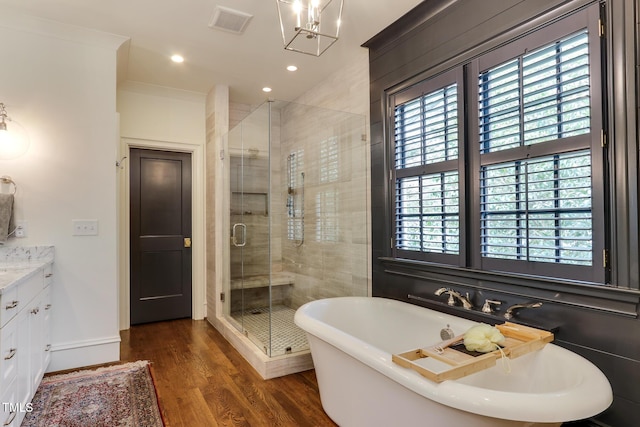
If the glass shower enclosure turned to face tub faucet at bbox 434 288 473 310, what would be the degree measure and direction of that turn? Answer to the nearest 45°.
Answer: approximately 90° to its left

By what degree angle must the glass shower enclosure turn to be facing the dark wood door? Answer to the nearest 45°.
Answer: approximately 90° to its right

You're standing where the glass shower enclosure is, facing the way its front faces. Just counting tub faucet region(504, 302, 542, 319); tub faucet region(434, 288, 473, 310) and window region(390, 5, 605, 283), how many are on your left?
3

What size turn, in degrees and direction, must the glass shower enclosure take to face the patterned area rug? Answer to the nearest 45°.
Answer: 0° — it already faces it

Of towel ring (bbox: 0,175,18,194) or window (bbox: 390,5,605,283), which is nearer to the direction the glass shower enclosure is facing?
the towel ring

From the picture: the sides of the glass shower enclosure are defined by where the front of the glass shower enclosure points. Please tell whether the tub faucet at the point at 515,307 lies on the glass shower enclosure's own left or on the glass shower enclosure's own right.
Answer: on the glass shower enclosure's own left

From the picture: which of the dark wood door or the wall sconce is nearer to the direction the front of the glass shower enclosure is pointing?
the wall sconce

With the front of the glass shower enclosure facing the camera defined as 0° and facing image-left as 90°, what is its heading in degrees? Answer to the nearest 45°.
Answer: approximately 45°

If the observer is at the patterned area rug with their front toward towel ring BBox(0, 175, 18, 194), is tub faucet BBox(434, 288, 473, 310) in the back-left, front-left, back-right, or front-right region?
back-right

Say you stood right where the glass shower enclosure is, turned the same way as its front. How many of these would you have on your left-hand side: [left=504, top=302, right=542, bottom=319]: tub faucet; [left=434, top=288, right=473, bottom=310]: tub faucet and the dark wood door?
2

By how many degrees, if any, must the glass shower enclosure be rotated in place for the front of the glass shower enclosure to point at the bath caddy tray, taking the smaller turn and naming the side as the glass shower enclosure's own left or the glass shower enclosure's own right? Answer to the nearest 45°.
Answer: approximately 45° to the glass shower enclosure's own left

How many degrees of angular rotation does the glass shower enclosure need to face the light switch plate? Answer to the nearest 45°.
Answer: approximately 45° to its right
